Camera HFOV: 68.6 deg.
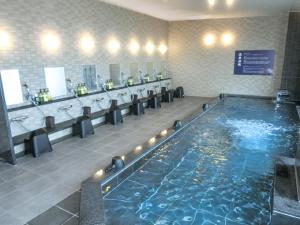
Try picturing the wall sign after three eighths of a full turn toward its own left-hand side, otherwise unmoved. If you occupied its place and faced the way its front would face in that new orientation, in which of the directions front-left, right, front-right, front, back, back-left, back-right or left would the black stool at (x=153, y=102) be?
back

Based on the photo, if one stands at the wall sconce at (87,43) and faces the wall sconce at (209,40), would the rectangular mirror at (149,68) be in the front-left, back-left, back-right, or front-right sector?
front-left

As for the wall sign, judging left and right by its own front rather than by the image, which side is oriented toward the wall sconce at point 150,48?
right

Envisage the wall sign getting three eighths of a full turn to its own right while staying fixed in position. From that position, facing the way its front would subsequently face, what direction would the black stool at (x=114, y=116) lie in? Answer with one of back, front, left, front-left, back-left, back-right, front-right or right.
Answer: left

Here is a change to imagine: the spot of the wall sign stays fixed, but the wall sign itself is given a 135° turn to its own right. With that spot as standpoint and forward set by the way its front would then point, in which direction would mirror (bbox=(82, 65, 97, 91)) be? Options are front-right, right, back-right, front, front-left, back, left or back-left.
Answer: left

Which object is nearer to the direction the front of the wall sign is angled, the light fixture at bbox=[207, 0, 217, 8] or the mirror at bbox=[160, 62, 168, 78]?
the light fixture

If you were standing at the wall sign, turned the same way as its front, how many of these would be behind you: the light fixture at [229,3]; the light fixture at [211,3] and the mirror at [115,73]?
0

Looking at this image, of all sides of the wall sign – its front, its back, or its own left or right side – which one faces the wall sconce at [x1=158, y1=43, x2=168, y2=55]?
right

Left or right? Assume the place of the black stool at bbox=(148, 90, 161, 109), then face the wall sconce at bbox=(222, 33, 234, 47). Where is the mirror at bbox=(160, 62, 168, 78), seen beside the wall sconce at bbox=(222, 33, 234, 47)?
left

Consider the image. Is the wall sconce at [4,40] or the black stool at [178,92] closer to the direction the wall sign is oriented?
the wall sconce

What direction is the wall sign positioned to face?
toward the camera

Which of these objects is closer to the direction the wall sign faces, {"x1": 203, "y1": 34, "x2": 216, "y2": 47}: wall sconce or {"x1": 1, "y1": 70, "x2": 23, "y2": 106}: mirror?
the mirror

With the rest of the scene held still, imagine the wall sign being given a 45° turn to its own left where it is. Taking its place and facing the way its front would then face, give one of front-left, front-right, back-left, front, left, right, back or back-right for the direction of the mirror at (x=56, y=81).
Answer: right

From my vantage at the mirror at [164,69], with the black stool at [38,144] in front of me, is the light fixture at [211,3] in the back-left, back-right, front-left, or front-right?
front-left

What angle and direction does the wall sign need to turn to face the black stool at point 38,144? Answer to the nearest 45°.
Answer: approximately 45° to its right

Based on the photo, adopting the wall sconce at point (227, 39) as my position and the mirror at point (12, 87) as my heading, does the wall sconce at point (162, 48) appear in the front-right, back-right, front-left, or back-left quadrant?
front-right

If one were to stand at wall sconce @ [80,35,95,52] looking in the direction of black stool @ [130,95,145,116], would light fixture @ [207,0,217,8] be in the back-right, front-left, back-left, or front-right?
front-right

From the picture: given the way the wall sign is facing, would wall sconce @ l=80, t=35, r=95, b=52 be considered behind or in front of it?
in front

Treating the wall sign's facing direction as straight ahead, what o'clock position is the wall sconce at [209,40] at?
The wall sconce is roughly at 3 o'clock from the wall sign.

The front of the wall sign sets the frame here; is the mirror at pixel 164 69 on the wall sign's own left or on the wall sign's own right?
on the wall sign's own right
